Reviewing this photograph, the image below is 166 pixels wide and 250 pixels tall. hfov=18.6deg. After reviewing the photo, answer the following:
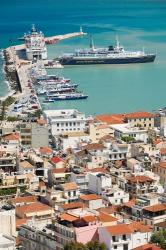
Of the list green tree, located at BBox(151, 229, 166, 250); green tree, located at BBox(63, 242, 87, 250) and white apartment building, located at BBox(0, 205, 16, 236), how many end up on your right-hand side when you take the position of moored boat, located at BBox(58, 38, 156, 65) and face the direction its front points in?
3

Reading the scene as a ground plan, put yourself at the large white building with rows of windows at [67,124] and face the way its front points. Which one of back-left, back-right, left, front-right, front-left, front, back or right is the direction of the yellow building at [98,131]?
front-left

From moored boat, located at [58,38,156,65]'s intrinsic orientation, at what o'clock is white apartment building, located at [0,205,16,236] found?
The white apartment building is roughly at 3 o'clock from the moored boat.

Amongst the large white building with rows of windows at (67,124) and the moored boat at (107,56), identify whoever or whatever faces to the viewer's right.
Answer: the moored boat

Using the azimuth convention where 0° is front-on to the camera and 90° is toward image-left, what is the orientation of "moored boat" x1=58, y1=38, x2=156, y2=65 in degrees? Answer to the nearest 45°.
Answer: approximately 270°

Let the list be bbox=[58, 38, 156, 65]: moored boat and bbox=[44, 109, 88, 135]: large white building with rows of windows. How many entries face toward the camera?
1

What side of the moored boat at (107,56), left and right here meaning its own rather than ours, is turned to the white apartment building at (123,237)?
right

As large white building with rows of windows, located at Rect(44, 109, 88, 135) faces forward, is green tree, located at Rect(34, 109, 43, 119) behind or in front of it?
behind

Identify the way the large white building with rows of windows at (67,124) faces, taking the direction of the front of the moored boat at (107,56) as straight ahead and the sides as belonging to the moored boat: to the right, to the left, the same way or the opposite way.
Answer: to the right

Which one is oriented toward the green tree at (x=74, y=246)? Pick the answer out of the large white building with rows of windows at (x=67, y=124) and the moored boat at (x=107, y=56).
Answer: the large white building with rows of windows

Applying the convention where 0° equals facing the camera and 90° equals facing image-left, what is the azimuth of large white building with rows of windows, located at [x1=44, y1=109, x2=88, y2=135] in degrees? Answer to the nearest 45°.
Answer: approximately 0°

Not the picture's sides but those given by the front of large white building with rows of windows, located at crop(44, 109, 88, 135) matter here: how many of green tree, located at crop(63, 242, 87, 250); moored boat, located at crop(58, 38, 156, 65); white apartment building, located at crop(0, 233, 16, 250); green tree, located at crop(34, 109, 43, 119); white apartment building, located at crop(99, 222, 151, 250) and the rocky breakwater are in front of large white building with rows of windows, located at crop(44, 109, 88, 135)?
3

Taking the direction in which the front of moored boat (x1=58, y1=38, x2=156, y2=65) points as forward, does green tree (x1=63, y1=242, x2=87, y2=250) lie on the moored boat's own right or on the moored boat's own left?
on the moored boat's own right
